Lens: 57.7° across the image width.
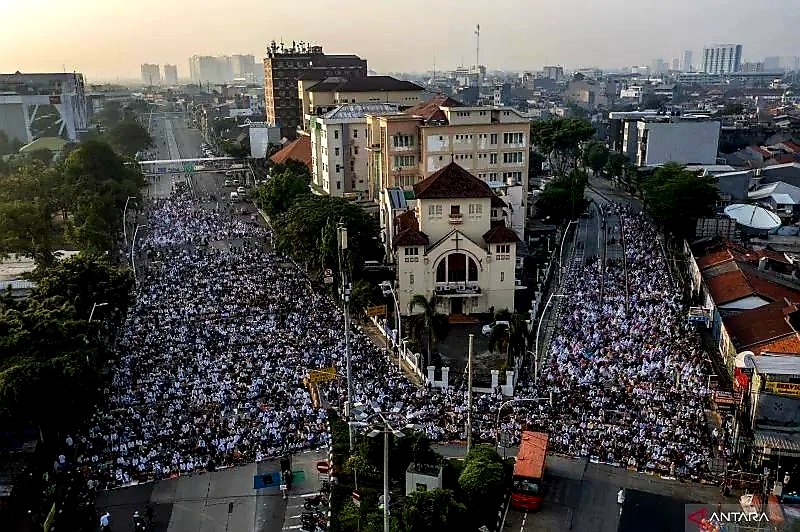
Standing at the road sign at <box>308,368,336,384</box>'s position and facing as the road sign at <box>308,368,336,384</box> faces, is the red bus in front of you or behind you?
in front

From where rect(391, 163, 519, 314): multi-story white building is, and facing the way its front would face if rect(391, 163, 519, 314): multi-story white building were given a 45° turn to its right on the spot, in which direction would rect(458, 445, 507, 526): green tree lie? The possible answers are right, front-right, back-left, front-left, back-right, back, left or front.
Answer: front-left

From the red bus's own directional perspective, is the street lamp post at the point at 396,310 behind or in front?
behind

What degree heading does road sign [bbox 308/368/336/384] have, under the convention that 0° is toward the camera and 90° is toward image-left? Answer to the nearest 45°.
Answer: approximately 0°

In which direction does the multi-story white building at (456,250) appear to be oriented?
toward the camera

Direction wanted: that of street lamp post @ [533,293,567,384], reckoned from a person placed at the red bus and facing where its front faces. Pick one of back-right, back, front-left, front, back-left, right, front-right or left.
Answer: back

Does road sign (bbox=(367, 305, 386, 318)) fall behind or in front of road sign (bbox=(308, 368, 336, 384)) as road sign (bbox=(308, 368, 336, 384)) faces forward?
behind

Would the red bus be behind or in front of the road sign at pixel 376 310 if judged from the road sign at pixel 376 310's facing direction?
in front

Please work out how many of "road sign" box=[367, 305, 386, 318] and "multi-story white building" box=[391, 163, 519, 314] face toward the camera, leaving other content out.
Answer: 2

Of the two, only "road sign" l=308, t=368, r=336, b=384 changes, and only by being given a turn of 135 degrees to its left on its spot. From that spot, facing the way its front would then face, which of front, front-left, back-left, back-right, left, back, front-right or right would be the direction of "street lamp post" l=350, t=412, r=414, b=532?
back-right

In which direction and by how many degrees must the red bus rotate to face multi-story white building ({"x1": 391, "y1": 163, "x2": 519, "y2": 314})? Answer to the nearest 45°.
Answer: approximately 180°
